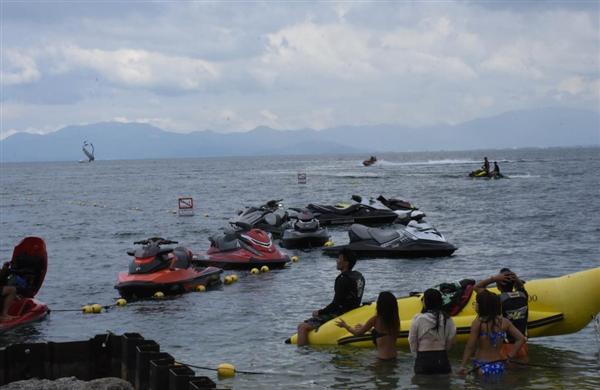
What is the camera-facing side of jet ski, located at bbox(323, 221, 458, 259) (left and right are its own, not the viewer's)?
right

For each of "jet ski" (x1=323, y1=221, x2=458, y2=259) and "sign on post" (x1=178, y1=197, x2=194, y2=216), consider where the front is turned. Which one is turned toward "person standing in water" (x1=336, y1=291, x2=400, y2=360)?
the sign on post

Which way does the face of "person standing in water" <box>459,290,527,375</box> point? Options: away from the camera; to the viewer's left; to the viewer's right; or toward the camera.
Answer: away from the camera

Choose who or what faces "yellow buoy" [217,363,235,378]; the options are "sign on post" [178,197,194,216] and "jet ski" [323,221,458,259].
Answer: the sign on post

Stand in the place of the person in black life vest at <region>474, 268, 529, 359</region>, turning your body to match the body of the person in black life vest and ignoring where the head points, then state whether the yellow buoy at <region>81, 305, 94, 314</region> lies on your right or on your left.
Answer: on your right

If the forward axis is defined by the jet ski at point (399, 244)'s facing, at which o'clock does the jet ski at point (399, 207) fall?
the jet ski at point (399, 207) is roughly at 9 o'clock from the jet ski at point (399, 244).

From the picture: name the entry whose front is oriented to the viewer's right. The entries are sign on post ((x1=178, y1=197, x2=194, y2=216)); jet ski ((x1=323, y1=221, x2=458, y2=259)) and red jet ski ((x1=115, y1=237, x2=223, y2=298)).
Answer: the jet ski

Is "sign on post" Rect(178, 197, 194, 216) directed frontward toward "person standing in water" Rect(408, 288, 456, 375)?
yes

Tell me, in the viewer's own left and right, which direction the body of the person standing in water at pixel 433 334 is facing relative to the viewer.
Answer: facing away from the viewer

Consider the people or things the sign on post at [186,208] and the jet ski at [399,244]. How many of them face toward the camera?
1

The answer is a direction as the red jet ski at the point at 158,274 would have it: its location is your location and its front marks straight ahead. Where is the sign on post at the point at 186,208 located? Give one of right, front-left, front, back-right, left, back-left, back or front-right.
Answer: back-right

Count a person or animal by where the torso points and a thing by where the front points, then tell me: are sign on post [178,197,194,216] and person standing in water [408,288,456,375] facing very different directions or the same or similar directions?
very different directions
